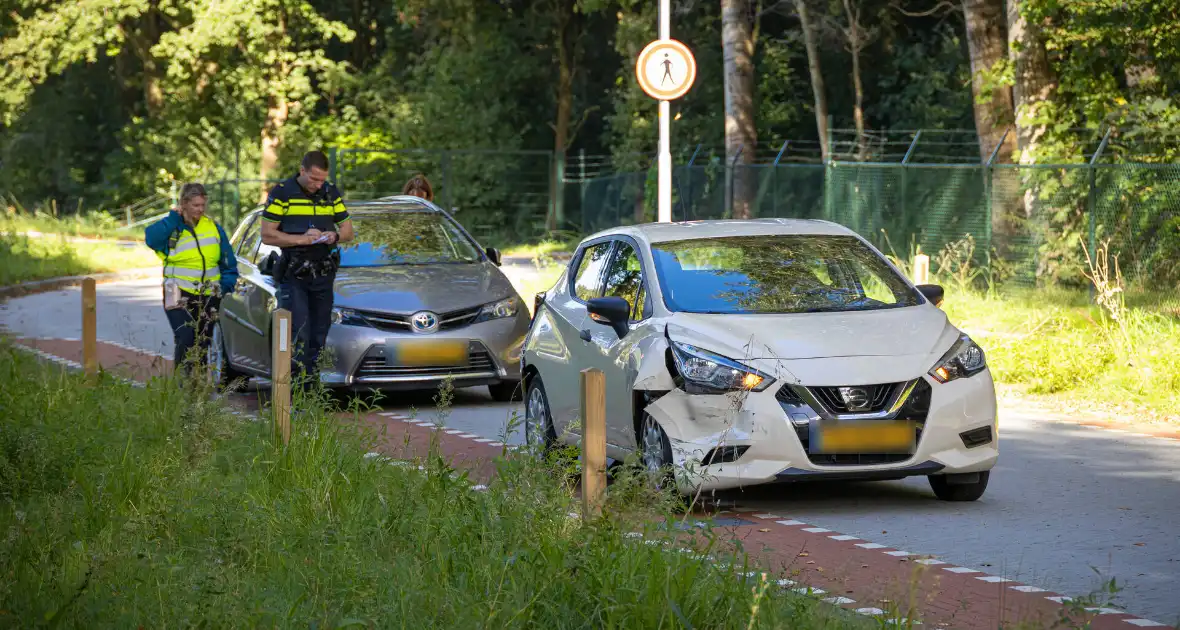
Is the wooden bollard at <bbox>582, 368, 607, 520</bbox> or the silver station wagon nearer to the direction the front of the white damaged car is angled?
the wooden bollard

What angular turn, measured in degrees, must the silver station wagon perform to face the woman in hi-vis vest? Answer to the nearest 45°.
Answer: approximately 135° to its right

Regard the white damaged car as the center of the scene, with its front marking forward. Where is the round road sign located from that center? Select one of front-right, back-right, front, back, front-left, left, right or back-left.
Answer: back-left

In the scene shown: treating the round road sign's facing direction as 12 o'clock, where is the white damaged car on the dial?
The white damaged car is roughly at 12 o'clock from the round road sign.

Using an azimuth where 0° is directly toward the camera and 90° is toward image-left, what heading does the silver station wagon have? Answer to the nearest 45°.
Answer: approximately 315°

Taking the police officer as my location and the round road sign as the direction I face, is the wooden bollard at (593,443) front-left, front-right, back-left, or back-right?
back-right

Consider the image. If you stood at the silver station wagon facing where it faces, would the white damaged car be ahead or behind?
ahead

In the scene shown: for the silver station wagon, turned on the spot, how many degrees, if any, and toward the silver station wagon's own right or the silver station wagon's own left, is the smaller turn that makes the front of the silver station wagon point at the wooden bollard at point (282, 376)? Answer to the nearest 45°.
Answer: approximately 45° to the silver station wagon's own right

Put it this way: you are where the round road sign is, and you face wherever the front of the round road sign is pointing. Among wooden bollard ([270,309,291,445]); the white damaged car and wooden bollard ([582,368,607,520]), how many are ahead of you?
3

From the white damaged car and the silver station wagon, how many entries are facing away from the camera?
0

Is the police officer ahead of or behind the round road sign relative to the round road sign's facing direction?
ahead

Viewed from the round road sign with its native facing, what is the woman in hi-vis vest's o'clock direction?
The woman in hi-vis vest is roughly at 1 o'clock from the round road sign.

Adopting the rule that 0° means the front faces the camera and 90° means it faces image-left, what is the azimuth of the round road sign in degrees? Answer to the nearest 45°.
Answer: approximately 0°
